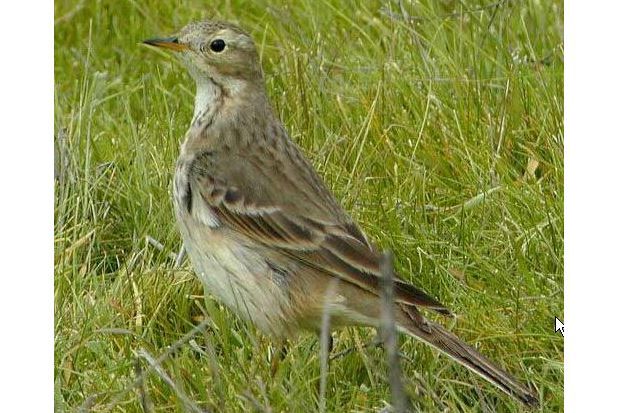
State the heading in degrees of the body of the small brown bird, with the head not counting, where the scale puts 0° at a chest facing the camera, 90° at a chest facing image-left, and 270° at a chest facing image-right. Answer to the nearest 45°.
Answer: approximately 90°
